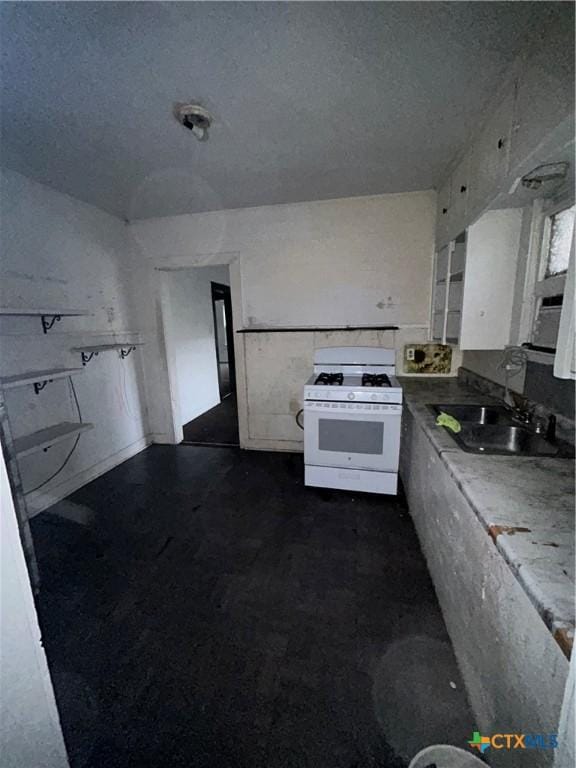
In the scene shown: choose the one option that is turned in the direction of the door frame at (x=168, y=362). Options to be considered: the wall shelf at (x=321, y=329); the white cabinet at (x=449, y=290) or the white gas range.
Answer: the white cabinet

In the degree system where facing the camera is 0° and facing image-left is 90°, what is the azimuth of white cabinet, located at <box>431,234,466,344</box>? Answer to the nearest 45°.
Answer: approximately 90°

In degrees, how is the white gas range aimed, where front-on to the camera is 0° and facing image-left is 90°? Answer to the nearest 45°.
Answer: approximately 0°

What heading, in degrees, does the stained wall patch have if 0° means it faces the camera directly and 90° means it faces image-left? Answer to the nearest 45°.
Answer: approximately 0°

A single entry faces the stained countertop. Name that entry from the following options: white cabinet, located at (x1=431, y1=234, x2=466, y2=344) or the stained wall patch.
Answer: the stained wall patch

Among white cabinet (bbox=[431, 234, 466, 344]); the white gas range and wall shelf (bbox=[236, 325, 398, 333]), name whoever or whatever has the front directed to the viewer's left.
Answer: the white cabinet

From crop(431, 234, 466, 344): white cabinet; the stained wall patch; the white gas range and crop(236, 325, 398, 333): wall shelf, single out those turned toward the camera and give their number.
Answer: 3

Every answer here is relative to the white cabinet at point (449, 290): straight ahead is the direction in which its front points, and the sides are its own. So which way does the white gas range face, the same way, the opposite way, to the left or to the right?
to the left

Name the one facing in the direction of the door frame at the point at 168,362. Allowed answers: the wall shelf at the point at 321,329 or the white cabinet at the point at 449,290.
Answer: the white cabinet

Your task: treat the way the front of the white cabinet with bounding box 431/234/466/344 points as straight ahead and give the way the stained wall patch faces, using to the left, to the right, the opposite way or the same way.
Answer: to the left

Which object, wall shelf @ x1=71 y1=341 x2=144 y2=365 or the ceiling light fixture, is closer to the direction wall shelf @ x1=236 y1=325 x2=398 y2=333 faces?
the ceiling light fixture
